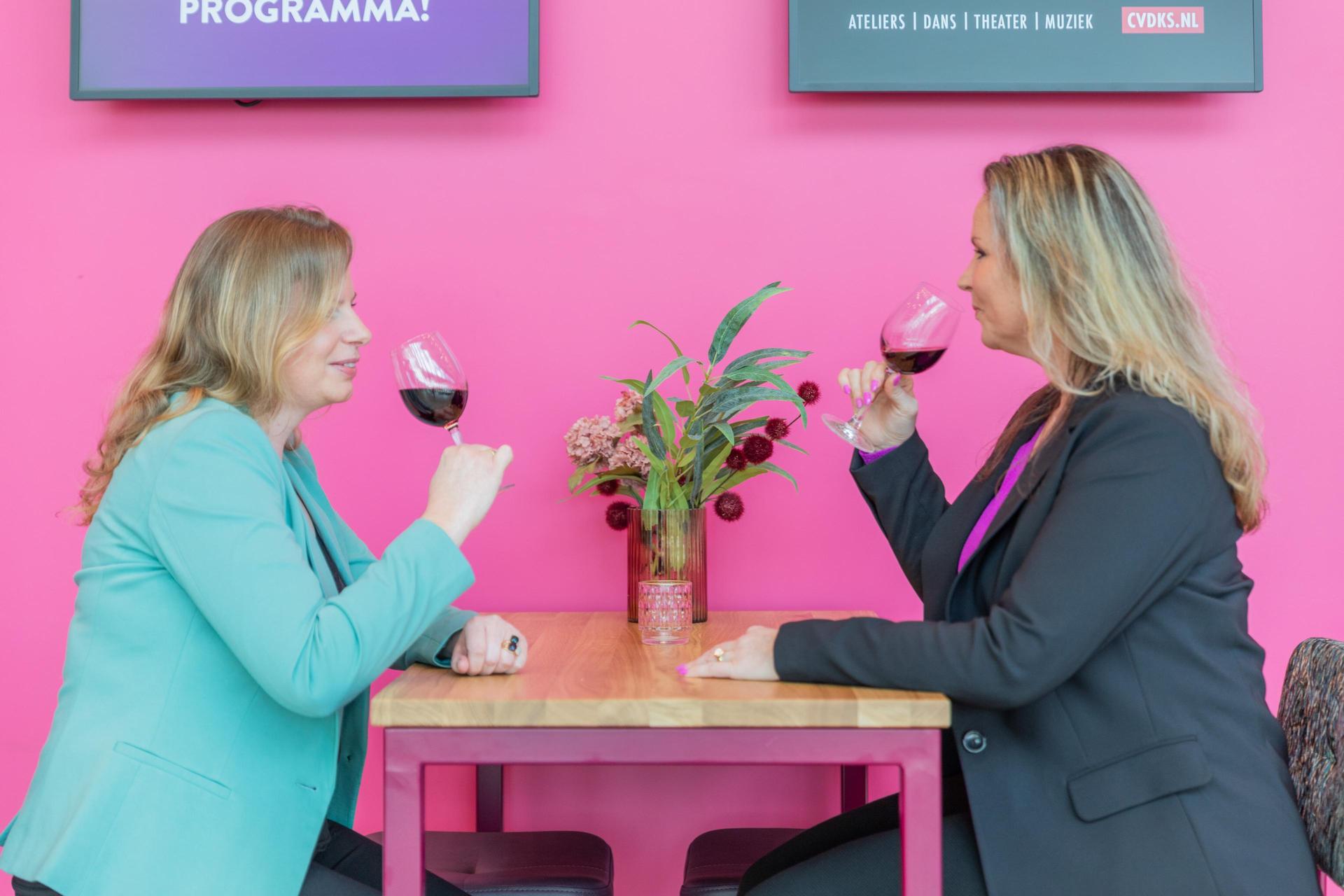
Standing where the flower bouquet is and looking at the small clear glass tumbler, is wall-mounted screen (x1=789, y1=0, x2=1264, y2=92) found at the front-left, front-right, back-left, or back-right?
back-left

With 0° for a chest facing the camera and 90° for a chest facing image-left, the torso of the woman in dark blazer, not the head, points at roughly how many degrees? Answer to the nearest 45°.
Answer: approximately 90°

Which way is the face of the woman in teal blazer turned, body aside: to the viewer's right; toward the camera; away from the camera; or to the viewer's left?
to the viewer's right

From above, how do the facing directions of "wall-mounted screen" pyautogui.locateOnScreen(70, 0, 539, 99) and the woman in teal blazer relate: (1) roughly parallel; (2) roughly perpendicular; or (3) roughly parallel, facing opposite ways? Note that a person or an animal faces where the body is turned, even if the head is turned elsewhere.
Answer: roughly perpendicular
